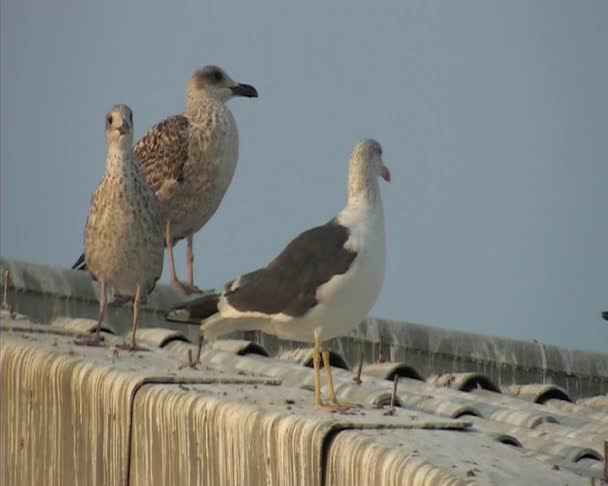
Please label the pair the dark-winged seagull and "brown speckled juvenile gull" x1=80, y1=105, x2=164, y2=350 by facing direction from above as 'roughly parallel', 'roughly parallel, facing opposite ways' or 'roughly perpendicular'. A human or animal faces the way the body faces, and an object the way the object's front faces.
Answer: roughly perpendicular

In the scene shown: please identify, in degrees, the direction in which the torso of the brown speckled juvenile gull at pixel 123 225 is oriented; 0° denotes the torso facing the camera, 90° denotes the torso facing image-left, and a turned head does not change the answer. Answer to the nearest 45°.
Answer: approximately 0°

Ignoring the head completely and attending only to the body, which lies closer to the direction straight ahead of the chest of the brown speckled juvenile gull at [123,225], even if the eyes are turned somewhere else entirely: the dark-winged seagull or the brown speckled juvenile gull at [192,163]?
the dark-winged seagull

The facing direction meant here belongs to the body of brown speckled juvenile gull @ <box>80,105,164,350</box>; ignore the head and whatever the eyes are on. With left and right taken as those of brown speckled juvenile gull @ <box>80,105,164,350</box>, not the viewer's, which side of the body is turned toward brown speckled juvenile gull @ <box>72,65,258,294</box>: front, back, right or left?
back

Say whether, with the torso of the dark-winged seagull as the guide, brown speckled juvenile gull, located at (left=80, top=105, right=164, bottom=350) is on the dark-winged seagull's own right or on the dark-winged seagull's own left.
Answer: on the dark-winged seagull's own left

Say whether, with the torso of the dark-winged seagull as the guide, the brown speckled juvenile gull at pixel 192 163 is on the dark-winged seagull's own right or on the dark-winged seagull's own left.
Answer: on the dark-winged seagull's own left

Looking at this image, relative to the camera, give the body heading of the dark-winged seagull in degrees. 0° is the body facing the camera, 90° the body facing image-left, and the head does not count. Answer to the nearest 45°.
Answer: approximately 270°
